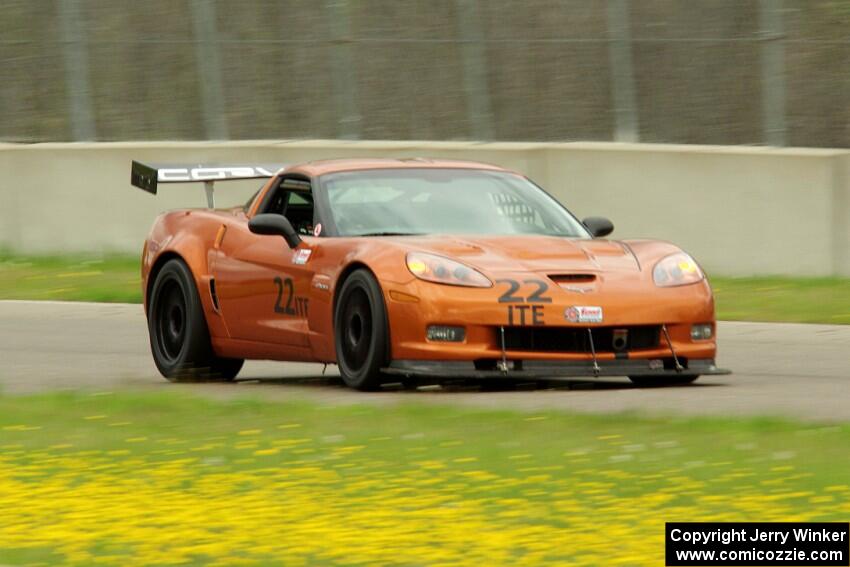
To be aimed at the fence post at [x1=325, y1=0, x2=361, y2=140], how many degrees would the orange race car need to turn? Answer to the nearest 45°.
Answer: approximately 135° to its left

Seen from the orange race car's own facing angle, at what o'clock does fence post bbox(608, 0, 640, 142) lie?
The fence post is roughly at 8 o'clock from the orange race car.

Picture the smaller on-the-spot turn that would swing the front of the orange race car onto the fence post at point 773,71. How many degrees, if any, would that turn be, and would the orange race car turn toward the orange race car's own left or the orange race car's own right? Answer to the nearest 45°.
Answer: approximately 90° to the orange race car's own left

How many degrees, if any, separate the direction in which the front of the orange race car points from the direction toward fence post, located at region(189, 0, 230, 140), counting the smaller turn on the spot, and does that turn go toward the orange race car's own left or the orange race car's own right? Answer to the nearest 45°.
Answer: approximately 135° to the orange race car's own left

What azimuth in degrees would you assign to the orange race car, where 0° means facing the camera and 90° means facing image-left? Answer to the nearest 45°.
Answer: approximately 315°

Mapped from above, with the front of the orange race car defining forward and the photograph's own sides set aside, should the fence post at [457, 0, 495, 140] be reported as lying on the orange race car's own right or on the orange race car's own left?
on the orange race car's own left
